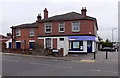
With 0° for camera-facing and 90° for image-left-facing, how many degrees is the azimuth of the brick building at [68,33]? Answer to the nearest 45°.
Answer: approximately 0°
